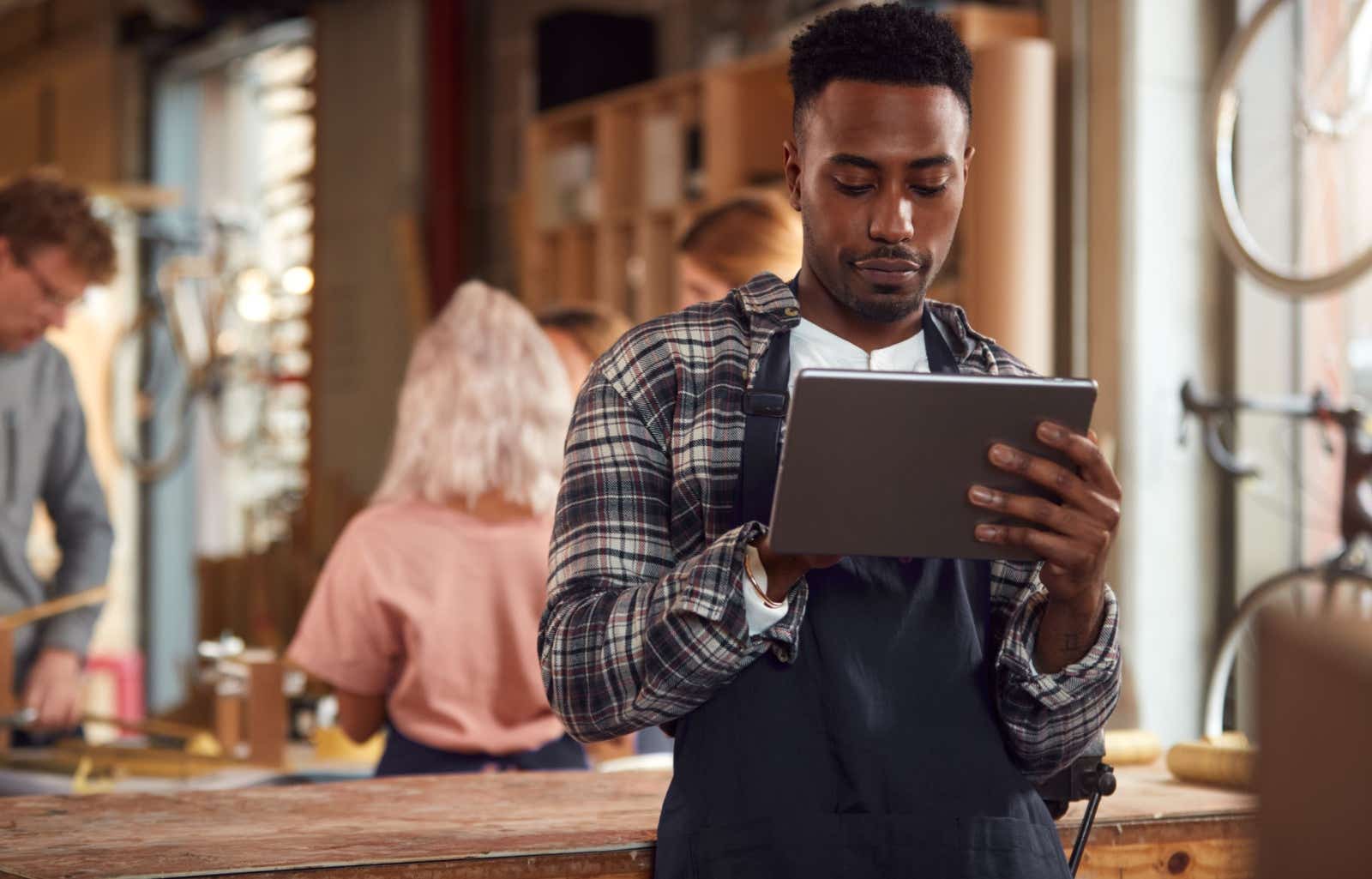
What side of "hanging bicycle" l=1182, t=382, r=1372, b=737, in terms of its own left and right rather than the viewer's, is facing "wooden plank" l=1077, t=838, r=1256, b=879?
left

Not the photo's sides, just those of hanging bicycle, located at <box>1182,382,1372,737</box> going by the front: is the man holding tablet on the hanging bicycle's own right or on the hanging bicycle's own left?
on the hanging bicycle's own left

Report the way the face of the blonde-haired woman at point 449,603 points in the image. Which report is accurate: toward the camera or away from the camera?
away from the camera

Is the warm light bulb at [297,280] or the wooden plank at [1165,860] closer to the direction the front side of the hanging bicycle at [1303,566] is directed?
the warm light bulb

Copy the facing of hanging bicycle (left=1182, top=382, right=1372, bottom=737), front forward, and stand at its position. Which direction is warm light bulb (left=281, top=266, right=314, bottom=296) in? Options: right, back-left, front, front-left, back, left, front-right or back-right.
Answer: front-right

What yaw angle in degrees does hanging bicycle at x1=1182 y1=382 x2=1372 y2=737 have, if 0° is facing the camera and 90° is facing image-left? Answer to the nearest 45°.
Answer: approximately 90°

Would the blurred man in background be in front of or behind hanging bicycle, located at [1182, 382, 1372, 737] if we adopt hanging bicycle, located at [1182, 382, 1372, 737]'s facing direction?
in front

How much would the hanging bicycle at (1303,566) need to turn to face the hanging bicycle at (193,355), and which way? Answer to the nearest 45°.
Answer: approximately 45° to its right

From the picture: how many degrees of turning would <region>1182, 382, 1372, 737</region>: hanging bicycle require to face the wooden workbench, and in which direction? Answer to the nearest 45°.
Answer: approximately 90° to its left

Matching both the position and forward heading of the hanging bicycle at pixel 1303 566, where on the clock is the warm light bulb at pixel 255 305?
The warm light bulb is roughly at 1 o'clock from the hanging bicycle.

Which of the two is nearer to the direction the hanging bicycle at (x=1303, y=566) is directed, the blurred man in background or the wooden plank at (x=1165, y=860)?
the blurred man in background
